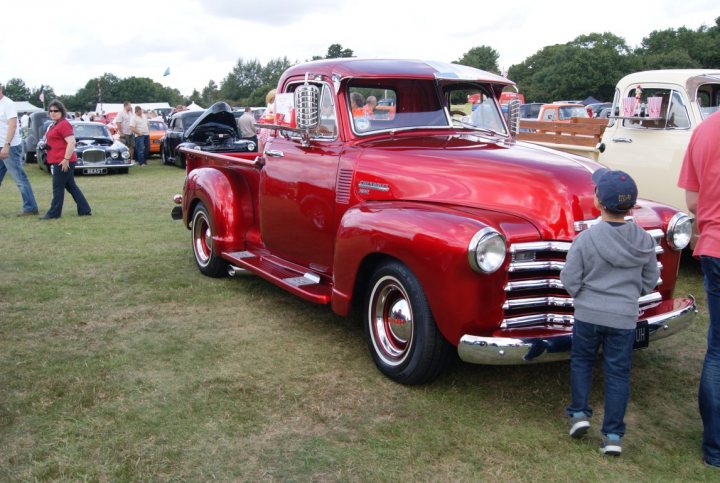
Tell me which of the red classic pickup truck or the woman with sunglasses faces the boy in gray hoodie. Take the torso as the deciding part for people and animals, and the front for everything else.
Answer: the red classic pickup truck

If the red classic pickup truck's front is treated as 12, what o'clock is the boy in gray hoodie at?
The boy in gray hoodie is roughly at 12 o'clock from the red classic pickup truck.

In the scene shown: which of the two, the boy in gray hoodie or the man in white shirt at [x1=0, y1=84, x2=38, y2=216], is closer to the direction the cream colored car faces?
the boy in gray hoodie

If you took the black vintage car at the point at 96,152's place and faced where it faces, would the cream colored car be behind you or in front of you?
in front

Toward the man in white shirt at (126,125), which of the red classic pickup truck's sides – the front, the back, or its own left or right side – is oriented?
back

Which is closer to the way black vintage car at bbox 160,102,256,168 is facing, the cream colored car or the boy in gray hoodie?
the cream colored car

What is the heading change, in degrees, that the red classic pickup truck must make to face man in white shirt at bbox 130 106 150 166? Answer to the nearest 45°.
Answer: approximately 180°
